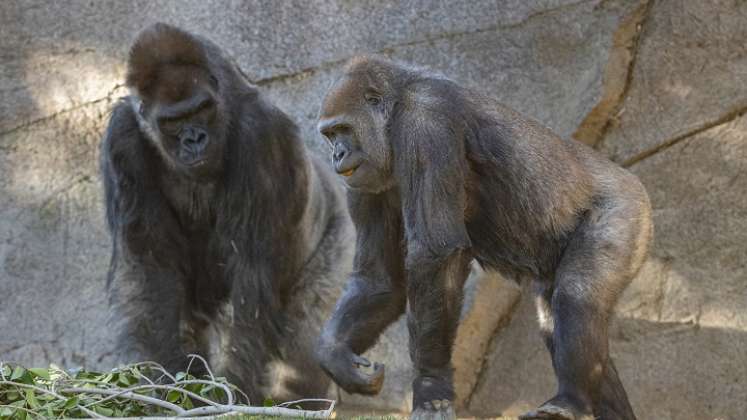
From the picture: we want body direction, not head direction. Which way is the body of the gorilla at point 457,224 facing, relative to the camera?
to the viewer's left

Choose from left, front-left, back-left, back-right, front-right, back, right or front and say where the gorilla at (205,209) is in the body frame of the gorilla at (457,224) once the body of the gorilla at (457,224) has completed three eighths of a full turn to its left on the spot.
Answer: back

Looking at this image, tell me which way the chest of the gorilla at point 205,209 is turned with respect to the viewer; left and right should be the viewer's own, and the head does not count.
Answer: facing the viewer and to the left of the viewer
